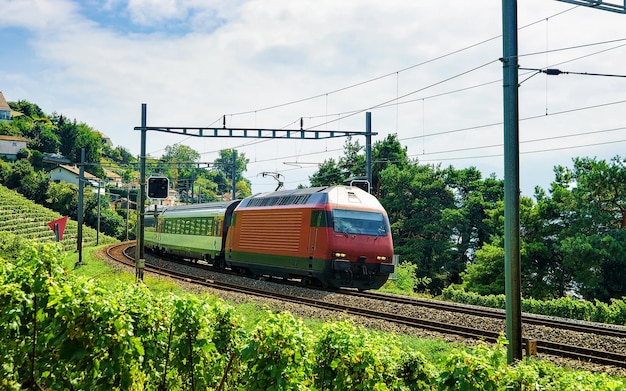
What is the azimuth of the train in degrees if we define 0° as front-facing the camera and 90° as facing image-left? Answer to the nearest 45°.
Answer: approximately 315°

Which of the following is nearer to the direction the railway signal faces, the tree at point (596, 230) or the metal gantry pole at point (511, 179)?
the metal gantry pole

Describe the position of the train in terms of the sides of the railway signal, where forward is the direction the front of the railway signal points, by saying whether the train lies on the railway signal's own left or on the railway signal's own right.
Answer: on the railway signal's own left

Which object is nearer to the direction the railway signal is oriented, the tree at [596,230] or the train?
the train

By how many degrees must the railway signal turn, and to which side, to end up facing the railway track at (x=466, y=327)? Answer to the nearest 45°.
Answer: approximately 45° to its left
